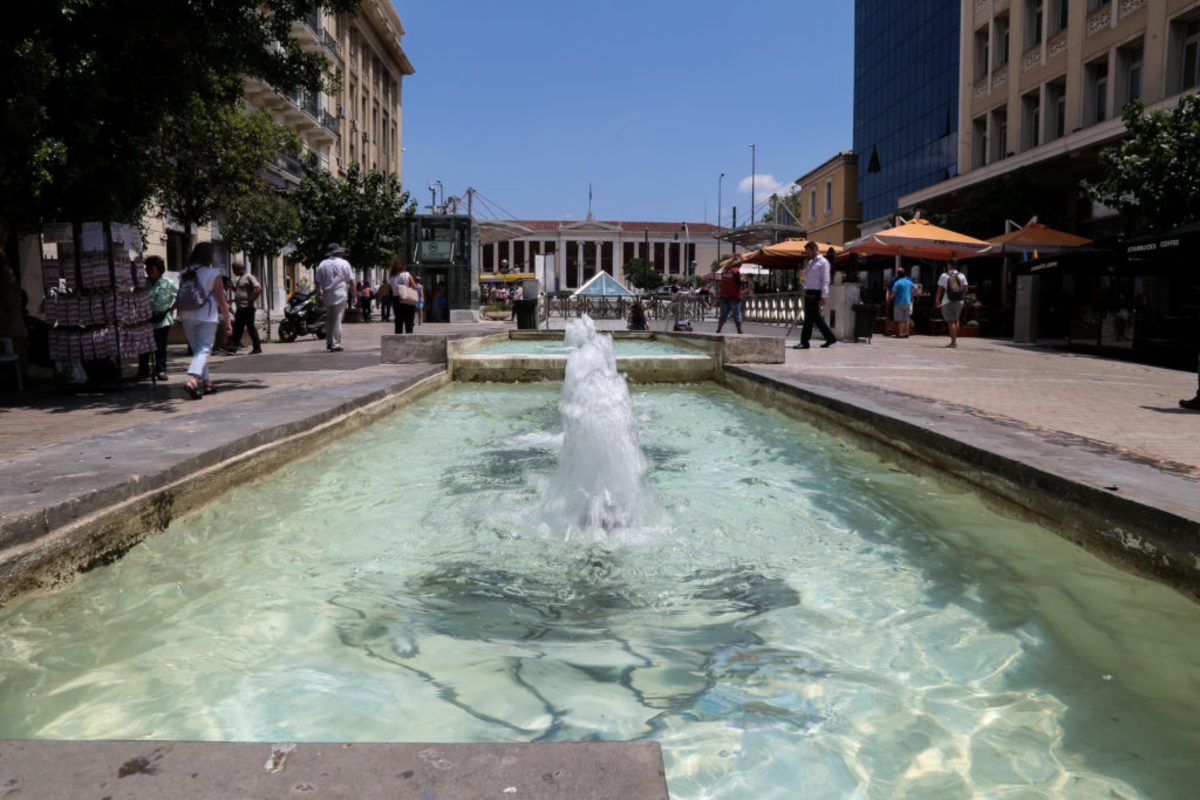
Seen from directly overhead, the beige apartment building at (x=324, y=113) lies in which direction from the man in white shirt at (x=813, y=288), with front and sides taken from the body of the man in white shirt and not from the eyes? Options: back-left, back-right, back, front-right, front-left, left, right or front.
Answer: front-right

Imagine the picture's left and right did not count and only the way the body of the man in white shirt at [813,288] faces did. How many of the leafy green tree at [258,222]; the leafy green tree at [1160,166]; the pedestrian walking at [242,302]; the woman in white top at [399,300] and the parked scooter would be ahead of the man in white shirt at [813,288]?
4

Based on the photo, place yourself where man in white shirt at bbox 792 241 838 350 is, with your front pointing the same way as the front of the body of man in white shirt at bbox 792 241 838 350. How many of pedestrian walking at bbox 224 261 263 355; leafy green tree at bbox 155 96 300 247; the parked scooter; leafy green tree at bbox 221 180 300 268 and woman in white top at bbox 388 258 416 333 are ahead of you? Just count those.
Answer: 5

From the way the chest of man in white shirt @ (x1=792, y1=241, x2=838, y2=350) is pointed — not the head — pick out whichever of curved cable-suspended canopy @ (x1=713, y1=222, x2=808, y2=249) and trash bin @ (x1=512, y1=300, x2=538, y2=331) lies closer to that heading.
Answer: the trash bin

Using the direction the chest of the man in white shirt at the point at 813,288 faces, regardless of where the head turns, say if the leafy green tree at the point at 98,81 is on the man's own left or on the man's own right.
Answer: on the man's own left

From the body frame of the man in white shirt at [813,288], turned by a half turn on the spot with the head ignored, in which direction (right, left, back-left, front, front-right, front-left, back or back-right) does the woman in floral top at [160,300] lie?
back-right

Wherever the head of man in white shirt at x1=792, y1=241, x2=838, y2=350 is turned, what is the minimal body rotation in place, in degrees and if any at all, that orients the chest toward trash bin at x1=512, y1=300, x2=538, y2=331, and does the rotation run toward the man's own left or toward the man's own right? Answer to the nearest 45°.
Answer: approximately 45° to the man's own right

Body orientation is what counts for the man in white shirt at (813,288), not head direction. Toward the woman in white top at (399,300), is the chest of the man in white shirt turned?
yes

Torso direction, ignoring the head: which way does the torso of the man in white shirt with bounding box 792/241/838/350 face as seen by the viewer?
to the viewer's left

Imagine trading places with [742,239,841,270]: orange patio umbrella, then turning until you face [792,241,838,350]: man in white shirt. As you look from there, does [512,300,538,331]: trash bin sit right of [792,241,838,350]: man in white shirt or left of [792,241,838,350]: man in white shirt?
right

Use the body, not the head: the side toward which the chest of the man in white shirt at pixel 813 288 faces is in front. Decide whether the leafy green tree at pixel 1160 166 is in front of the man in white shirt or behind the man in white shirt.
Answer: behind

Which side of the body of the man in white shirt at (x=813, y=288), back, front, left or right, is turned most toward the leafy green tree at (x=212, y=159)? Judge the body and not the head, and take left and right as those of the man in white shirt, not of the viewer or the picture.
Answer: front

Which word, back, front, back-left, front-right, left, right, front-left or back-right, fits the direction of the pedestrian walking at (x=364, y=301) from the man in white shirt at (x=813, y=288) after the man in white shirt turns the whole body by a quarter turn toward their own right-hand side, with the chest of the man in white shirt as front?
front-left

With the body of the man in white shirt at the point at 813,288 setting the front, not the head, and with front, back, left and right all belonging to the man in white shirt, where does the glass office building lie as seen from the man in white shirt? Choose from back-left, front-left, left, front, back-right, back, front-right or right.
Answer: right
